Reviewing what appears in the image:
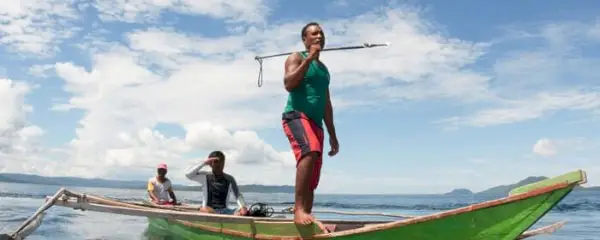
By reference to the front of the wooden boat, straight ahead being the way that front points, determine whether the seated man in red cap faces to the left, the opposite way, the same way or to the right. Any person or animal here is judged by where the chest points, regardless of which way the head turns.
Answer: to the right

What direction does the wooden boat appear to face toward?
to the viewer's right

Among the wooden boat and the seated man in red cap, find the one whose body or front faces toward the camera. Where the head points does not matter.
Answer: the seated man in red cap

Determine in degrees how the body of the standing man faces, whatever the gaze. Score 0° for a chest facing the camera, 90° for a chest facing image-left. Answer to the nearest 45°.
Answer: approximately 315°

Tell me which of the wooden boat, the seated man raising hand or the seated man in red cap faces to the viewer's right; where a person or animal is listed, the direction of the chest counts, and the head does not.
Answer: the wooden boat

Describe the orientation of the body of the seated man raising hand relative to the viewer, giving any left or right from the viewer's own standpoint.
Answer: facing the viewer

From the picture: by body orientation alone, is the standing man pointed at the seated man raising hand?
no

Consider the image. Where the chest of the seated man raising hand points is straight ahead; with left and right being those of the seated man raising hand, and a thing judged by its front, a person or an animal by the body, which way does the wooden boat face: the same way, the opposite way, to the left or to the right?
to the left

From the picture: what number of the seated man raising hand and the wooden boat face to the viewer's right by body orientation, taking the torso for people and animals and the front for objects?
1

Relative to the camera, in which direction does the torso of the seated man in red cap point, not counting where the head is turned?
toward the camera

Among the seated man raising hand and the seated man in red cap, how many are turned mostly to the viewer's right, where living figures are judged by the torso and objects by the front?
0
